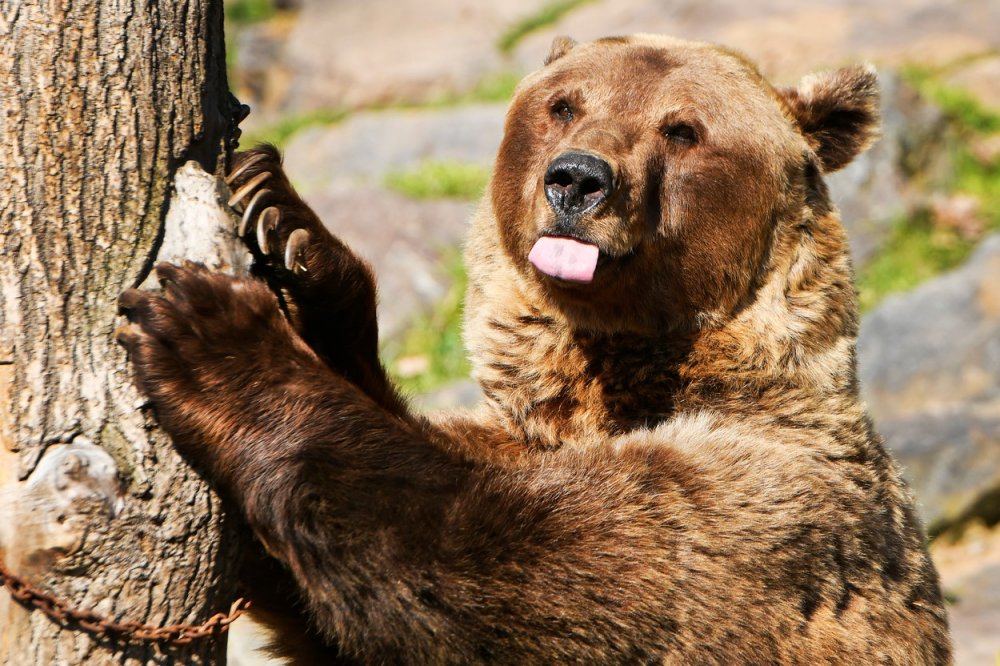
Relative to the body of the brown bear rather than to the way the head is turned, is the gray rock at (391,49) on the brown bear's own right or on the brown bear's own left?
on the brown bear's own right

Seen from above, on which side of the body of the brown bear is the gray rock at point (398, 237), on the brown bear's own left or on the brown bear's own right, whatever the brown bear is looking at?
on the brown bear's own right

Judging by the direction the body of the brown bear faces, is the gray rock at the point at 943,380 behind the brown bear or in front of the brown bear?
behind

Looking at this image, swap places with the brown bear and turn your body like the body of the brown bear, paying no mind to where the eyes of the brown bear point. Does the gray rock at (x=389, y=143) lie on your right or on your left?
on your right

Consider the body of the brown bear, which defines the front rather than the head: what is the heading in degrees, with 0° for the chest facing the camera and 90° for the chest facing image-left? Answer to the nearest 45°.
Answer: approximately 45°

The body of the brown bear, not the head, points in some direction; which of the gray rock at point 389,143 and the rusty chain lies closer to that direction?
the rusty chain
